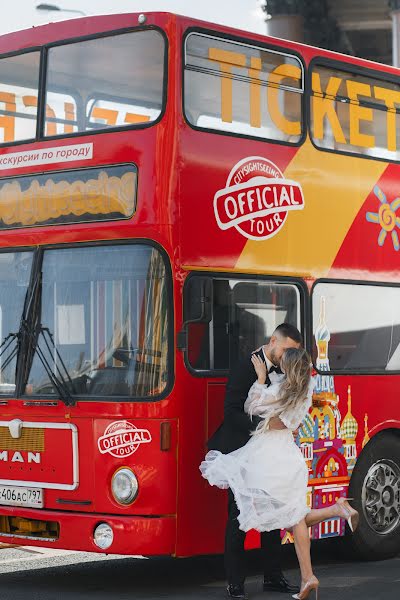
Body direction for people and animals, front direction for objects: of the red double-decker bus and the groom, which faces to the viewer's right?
the groom

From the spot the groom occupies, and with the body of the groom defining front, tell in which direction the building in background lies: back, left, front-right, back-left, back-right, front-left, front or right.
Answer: left

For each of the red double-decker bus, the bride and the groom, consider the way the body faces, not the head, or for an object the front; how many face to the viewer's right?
1

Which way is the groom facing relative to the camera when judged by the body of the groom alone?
to the viewer's right

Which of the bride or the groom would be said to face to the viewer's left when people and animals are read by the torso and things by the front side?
the bride

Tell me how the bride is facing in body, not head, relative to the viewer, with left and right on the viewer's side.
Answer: facing to the left of the viewer

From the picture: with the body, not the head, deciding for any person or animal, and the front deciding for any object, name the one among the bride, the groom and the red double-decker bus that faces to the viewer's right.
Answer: the groom

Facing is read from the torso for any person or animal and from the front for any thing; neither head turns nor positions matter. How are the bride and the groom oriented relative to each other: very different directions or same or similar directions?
very different directions

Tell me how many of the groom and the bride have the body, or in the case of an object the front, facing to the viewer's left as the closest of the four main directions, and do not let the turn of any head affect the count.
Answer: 1

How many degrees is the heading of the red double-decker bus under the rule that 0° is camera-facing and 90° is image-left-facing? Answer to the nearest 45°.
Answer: approximately 45°

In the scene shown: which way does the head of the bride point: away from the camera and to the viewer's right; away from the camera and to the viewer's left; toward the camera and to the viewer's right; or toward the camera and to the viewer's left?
away from the camera and to the viewer's left

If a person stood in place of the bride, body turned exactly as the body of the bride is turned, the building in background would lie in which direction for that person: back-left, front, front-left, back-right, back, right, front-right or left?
right

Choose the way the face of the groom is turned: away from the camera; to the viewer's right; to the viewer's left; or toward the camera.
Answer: to the viewer's right
